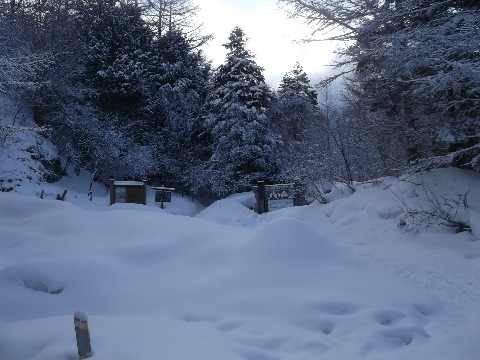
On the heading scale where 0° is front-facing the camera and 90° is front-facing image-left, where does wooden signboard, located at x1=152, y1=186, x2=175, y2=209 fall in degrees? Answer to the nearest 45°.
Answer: approximately 0°

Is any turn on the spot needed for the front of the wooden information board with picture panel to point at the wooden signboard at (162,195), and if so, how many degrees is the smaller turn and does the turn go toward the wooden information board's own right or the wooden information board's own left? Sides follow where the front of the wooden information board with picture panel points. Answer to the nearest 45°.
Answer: approximately 135° to the wooden information board's own left

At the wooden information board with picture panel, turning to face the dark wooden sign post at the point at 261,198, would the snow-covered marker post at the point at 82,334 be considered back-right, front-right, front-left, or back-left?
front-right

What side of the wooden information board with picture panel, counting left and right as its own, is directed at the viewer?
front

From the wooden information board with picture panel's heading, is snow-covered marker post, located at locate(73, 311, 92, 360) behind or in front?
in front

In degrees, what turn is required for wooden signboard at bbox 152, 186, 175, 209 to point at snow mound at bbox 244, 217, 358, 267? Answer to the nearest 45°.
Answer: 0° — it already faces it

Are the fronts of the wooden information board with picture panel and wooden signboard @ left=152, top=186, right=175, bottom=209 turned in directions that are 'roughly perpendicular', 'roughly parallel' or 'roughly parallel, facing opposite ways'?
roughly parallel

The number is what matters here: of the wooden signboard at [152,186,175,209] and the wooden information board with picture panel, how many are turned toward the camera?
2

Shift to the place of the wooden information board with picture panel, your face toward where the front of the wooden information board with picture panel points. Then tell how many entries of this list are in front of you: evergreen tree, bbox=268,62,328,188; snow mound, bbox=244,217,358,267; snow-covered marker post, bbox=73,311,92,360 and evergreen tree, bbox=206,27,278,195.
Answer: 2

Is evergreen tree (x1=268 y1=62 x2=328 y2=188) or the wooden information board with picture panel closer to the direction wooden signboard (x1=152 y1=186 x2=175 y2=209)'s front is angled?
the wooden information board with picture panel

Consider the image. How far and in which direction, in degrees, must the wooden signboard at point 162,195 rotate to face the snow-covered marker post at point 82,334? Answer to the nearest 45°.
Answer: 0° — it already faces it

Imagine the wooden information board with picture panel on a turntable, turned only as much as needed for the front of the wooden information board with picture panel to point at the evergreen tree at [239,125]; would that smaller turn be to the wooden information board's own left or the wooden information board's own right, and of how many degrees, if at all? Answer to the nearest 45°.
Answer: approximately 135° to the wooden information board's own left

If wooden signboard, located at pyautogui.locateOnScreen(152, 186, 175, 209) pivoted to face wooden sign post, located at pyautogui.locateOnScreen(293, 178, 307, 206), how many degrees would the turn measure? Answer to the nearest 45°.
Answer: approximately 45° to its left

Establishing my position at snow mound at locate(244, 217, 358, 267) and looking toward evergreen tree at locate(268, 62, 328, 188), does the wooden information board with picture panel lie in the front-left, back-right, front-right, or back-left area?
front-left

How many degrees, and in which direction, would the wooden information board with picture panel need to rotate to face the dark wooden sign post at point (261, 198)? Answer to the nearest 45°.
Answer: approximately 45° to its left
